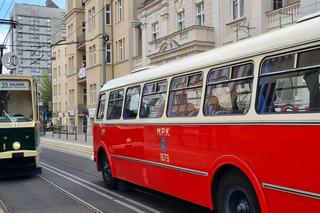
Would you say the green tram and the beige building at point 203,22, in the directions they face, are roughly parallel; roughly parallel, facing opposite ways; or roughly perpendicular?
roughly perpendicular

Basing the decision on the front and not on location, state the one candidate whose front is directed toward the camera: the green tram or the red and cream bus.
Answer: the green tram

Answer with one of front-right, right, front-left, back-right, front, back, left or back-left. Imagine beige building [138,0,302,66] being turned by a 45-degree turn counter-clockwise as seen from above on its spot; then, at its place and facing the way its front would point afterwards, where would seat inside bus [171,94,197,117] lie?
front

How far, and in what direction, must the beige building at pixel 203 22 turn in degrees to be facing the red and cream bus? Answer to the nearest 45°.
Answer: approximately 45° to its left

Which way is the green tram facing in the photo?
toward the camera

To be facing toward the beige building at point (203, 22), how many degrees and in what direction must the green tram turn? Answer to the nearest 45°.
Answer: approximately 135° to its left

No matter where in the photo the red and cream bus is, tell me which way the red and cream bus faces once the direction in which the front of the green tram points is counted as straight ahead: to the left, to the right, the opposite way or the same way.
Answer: the opposite way

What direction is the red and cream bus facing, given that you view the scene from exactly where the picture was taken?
facing away from the viewer and to the left of the viewer

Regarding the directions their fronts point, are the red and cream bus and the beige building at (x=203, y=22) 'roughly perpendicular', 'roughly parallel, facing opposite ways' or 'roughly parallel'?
roughly perpendicular

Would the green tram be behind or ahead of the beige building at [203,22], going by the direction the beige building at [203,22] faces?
ahead

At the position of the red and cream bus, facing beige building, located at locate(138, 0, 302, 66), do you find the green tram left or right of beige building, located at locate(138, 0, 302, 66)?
left

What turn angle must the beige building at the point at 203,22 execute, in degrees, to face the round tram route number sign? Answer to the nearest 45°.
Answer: approximately 45° to its right

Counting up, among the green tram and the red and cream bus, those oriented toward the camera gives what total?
1

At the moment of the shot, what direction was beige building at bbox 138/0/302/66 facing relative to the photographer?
facing the viewer and to the left of the viewer

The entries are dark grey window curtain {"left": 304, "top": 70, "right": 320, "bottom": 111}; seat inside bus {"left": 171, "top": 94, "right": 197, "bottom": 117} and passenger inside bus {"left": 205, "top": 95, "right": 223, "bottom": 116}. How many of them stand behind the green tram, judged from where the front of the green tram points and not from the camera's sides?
0

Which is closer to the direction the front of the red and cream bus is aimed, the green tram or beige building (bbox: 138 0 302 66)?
the green tram
